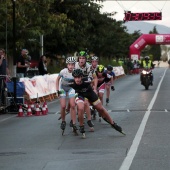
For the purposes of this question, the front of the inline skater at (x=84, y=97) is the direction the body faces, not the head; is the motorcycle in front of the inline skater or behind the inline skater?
behind

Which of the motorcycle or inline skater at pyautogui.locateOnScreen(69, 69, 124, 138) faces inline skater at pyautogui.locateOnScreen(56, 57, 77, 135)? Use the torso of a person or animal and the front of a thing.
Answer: the motorcycle

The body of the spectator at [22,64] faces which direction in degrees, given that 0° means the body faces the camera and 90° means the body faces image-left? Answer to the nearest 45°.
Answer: approximately 315°

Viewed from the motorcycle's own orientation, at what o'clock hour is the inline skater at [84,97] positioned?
The inline skater is roughly at 12 o'clock from the motorcycle.

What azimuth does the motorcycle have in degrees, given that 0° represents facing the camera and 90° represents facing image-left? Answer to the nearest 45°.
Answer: approximately 0°

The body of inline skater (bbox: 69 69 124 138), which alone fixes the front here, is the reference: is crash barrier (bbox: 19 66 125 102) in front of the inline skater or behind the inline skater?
behind

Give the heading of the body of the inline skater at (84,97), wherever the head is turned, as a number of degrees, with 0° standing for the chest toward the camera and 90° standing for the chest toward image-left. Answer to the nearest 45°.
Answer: approximately 0°
